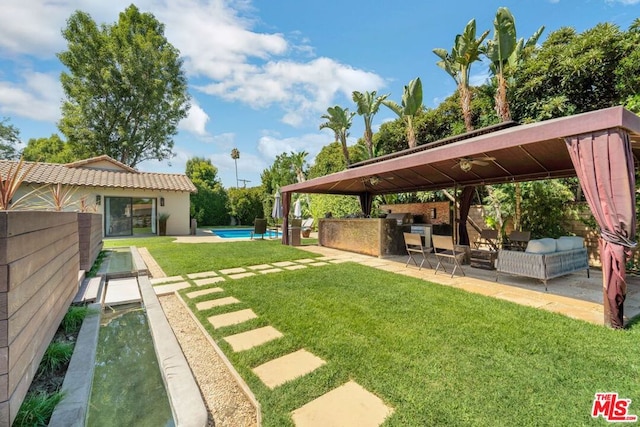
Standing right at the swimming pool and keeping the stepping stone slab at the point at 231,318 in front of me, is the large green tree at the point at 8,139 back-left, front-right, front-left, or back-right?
back-right

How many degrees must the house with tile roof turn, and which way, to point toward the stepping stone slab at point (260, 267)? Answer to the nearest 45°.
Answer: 0° — it already faces it

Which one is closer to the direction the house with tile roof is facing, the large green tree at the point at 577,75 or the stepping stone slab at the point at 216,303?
the stepping stone slab
